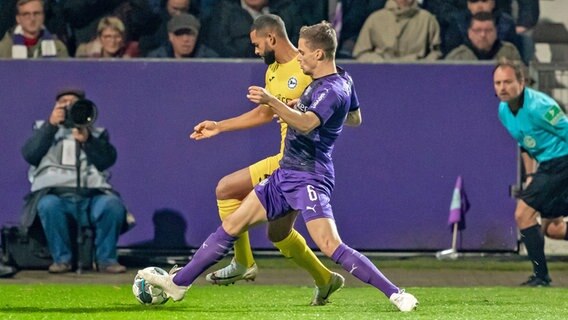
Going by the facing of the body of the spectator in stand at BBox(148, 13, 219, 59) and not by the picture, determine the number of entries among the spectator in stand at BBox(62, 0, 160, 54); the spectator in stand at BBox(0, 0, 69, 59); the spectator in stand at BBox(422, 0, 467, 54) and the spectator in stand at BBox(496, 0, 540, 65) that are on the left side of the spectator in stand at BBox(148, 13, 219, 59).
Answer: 2

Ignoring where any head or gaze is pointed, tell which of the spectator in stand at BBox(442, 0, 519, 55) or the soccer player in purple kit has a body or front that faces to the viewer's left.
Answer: the soccer player in purple kit

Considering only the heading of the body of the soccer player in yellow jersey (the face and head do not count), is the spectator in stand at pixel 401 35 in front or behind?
behind

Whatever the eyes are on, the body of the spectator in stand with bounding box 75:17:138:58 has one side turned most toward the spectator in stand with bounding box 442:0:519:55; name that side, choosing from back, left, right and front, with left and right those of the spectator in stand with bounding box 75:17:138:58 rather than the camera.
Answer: left

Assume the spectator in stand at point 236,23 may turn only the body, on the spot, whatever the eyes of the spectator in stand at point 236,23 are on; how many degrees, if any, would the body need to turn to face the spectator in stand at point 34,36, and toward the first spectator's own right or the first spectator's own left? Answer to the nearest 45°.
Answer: approximately 90° to the first spectator's own right

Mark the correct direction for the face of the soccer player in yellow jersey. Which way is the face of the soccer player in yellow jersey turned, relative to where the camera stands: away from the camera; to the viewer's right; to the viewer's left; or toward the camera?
to the viewer's left

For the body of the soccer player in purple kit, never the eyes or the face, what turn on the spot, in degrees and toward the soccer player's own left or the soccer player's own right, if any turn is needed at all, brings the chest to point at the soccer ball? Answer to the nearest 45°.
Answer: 0° — they already face it

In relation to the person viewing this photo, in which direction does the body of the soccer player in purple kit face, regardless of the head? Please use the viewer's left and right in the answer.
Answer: facing to the left of the viewer

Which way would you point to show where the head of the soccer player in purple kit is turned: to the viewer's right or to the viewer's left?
to the viewer's left
